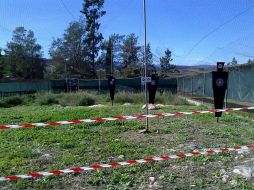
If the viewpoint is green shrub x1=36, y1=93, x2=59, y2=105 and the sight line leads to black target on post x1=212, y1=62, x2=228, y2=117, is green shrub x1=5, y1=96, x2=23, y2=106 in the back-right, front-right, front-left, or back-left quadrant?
back-right

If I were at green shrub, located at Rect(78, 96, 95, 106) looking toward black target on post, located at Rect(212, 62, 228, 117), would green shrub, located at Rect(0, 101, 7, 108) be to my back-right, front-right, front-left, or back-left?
back-right

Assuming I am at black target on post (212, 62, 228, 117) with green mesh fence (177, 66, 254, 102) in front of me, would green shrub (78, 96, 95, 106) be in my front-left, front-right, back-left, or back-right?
front-left

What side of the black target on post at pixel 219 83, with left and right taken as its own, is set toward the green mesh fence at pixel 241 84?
back

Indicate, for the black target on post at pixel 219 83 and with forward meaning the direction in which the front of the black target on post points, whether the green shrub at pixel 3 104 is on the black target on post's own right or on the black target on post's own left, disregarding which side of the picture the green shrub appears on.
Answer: on the black target on post's own right

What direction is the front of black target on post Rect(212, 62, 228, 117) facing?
toward the camera
